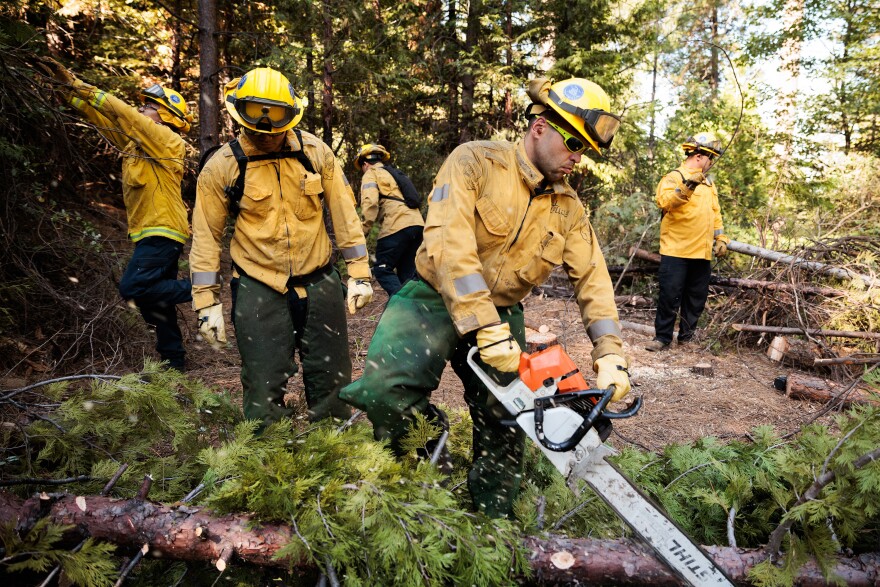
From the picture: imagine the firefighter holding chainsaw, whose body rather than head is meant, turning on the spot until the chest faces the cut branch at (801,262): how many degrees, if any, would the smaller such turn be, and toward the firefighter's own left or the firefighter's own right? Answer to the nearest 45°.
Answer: approximately 90° to the firefighter's own left

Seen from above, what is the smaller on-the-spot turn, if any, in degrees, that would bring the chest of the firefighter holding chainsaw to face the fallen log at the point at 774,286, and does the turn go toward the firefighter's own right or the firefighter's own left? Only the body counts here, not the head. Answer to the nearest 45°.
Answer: approximately 90° to the firefighter's own left

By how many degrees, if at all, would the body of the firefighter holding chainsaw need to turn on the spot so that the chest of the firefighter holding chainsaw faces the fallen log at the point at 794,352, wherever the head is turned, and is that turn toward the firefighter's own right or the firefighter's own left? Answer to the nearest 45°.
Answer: approximately 90° to the firefighter's own left

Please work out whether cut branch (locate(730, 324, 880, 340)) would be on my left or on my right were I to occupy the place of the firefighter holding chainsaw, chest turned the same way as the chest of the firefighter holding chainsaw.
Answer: on my left

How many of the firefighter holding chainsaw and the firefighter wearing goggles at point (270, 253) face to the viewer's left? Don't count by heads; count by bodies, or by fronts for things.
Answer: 0

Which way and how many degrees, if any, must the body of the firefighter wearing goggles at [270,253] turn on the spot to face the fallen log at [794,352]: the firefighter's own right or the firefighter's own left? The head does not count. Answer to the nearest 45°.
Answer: approximately 90° to the firefighter's own left

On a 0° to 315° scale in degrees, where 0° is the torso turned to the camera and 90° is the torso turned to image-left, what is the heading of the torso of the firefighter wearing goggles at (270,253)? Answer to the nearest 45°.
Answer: approximately 0°

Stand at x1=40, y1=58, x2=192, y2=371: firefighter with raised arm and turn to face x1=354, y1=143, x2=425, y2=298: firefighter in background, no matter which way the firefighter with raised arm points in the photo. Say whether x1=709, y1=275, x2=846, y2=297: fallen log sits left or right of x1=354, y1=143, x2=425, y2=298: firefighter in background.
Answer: right

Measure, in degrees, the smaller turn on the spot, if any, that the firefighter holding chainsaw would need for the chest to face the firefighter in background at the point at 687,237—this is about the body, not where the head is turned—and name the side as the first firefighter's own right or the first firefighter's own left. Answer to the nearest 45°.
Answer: approximately 90° to the first firefighter's own left

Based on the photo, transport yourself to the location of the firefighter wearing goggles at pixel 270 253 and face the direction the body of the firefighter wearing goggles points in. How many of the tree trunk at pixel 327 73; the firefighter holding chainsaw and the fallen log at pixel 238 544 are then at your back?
1

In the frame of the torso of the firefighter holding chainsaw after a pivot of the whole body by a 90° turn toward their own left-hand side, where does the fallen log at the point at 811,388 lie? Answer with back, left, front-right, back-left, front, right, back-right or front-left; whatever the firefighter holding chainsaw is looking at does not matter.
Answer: front

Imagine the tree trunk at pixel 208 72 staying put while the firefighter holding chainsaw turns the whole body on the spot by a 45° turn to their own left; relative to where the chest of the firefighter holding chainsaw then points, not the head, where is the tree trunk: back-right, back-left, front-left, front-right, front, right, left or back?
back-left
